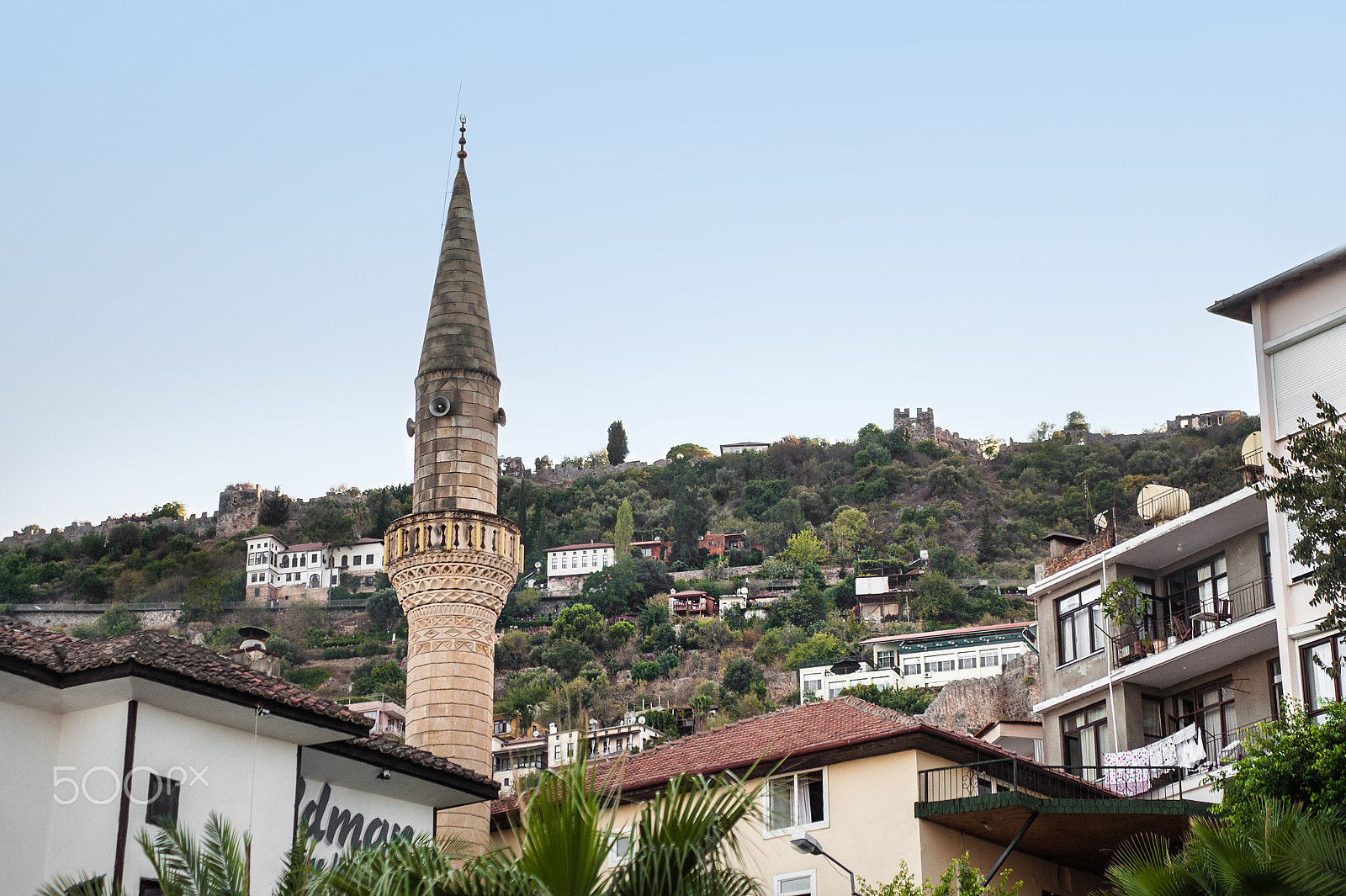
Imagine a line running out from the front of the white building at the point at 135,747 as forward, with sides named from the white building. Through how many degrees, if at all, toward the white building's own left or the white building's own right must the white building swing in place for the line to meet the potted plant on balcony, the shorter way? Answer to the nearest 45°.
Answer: approximately 90° to the white building's own left

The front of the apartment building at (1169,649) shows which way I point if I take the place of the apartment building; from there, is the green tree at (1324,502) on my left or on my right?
on my left

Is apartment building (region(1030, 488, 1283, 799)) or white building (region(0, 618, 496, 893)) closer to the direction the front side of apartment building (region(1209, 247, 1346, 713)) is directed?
the white building

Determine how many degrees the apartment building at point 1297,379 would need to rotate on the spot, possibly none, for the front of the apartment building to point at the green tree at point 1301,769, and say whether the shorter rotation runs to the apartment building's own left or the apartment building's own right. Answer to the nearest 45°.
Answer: approximately 45° to the apartment building's own left

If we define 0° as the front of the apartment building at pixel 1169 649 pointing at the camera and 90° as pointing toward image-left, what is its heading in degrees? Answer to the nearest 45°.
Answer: approximately 45°

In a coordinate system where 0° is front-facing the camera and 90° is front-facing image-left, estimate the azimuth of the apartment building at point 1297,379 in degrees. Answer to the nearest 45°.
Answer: approximately 45°

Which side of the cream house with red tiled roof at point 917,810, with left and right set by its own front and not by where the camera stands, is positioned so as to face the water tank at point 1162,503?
left
